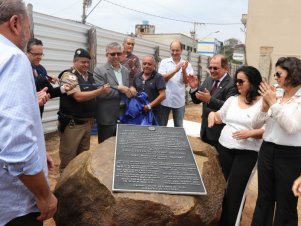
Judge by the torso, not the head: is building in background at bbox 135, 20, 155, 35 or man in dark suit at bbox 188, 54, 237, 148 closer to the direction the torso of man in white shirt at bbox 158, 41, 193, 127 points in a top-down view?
the man in dark suit

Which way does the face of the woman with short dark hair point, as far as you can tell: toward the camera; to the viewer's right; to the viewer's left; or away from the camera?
to the viewer's left

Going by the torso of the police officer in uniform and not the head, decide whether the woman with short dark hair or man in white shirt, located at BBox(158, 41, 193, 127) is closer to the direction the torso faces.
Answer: the woman with short dark hair

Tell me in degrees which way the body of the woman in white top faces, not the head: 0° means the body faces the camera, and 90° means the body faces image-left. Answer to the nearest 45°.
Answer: approximately 45°

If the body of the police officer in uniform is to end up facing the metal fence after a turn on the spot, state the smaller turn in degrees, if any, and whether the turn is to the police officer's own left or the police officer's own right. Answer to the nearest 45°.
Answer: approximately 135° to the police officer's own left

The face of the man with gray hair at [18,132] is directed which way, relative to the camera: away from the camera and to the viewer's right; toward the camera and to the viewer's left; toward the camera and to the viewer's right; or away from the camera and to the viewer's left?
away from the camera and to the viewer's right

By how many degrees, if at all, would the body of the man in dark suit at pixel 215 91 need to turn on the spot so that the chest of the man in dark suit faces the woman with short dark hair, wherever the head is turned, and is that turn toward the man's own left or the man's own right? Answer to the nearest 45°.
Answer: approximately 90° to the man's own left
